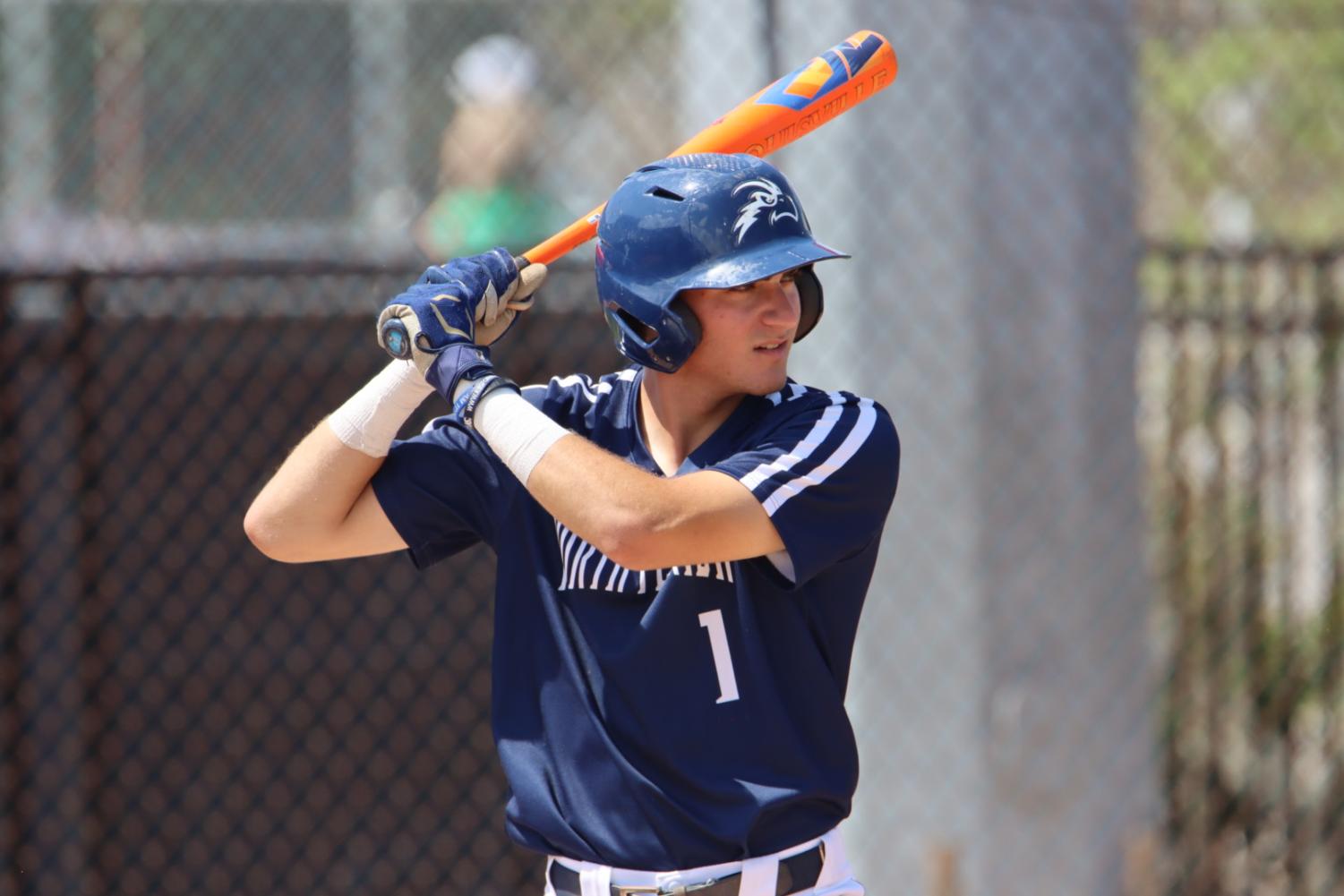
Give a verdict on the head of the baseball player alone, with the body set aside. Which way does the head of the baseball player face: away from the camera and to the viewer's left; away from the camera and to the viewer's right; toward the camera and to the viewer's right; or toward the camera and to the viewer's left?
toward the camera and to the viewer's right

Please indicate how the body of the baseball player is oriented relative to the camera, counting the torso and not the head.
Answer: toward the camera

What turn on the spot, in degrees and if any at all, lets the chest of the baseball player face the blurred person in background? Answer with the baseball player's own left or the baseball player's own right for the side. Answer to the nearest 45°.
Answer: approximately 180°
